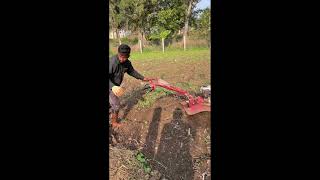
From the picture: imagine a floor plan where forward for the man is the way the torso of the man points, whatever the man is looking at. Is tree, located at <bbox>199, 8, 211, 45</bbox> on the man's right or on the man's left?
on the man's left

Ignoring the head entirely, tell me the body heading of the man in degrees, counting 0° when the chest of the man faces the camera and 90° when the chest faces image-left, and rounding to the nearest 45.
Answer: approximately 315°
